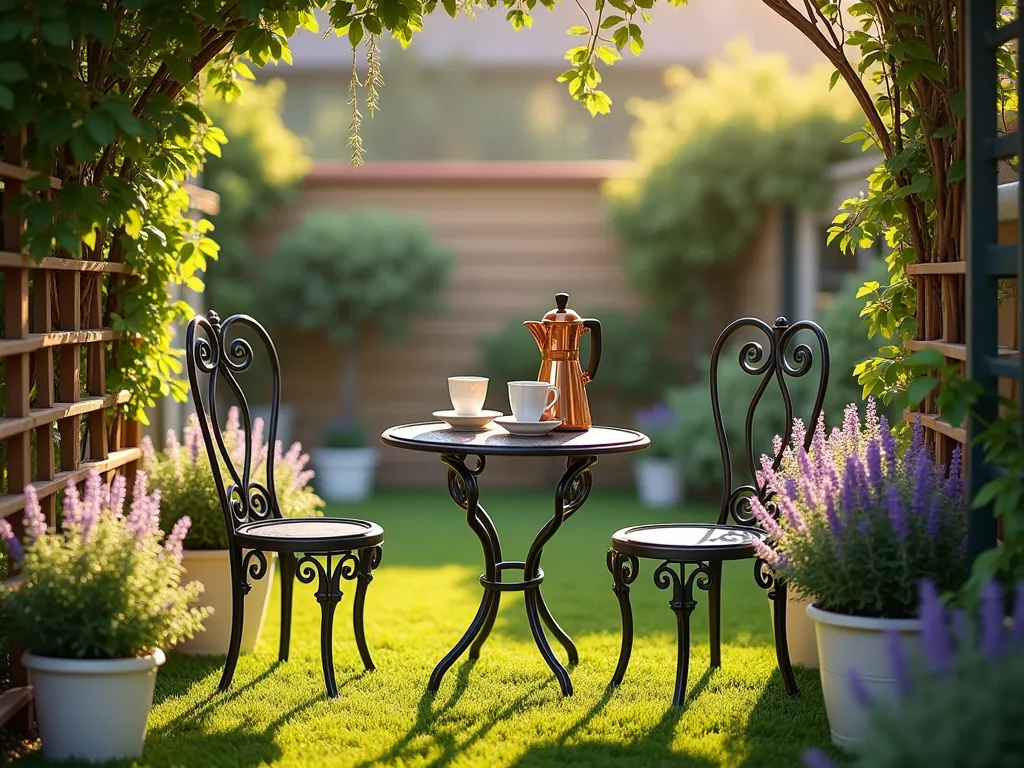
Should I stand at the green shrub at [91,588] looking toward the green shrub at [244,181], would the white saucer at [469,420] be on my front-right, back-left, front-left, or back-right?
front-right

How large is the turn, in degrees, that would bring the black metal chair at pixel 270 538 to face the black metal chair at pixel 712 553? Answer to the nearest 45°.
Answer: approximately 45° to its left

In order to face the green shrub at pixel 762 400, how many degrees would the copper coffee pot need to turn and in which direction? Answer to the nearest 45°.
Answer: approximately 90° to its right

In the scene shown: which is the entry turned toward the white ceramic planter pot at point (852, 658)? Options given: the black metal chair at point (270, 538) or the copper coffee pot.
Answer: the black metal chair

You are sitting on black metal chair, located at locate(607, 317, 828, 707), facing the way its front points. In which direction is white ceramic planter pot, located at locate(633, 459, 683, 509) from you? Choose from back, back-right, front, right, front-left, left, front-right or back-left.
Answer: back-right

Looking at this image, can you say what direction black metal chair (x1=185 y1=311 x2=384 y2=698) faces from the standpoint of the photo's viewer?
facing the viewer and to the right of the viewer

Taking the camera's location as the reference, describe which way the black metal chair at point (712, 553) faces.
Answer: facing the viewer and to the left of the viewer

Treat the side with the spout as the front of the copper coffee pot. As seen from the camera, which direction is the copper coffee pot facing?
to the viewer's left

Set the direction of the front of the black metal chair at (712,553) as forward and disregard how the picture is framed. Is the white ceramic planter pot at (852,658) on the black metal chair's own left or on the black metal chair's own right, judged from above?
on the black metal chair's own left

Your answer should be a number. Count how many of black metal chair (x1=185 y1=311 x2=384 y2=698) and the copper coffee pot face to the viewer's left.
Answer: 1

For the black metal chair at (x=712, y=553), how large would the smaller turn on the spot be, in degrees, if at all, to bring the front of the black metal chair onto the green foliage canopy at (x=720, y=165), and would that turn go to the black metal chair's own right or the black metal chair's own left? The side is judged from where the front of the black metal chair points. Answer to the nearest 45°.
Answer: approximately 135° to the black metal chair's own right

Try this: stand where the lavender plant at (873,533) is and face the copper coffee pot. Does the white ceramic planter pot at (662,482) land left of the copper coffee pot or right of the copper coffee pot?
right

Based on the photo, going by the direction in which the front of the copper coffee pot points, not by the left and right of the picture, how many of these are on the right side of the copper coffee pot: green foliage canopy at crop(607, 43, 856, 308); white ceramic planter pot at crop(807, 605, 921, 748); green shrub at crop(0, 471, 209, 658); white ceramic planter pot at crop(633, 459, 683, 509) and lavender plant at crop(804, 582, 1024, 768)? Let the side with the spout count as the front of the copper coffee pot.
2

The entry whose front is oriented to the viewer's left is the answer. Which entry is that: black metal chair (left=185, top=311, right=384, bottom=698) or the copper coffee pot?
the copper coffee pot
